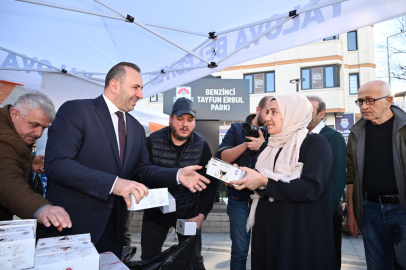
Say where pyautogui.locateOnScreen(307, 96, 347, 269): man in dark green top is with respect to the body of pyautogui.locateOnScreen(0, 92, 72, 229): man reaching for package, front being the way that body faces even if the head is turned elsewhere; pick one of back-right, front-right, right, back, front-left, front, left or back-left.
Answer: front-left

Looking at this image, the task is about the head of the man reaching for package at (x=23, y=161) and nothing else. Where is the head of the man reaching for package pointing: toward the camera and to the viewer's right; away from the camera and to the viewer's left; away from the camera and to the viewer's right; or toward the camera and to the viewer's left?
toward the camera and to the viewer's right

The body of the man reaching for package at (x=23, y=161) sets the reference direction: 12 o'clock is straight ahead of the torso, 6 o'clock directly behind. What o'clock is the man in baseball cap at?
The man in baseball cap is roughly at 10 o'clock from the man reaching for package.

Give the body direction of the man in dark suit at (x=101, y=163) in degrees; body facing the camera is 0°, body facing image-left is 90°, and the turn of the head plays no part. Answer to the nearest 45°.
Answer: approximately 315°

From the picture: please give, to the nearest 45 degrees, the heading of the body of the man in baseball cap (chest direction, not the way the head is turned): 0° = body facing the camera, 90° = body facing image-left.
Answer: approximately 0°

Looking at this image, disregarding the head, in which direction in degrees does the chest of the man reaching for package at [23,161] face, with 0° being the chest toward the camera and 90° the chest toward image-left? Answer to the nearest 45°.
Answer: approximately 315°

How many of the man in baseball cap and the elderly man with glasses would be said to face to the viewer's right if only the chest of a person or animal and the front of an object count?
0

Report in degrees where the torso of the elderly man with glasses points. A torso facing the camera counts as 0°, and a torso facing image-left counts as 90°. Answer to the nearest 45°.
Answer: approximately 45°

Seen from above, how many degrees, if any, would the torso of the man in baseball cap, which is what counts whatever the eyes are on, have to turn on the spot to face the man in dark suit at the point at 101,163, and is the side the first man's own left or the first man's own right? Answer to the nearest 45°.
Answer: approximately 45° to the first man's own right
